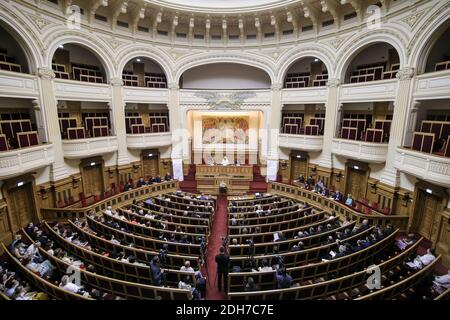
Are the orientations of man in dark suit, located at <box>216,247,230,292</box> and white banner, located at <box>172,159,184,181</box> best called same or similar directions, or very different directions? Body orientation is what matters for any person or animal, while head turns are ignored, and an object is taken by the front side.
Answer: very different directions

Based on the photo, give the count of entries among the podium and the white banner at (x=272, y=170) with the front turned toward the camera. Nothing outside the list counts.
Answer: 2

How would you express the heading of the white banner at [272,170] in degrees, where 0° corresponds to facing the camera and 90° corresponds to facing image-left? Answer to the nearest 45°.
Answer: approximately 0°

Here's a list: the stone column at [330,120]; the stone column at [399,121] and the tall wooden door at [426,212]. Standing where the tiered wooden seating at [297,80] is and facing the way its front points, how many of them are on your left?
3

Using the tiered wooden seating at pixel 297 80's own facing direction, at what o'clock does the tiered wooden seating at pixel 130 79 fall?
the tiered wooden seating at pixel 130 79 is roughly at 1 o'clock from the tiered wooden seating at pixel 297 80.

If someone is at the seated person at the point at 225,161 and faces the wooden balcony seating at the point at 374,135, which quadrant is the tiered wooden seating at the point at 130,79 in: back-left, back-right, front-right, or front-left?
back-right

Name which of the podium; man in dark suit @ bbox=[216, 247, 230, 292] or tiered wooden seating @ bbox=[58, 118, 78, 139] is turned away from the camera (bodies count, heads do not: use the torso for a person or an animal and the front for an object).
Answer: the man in dark suit

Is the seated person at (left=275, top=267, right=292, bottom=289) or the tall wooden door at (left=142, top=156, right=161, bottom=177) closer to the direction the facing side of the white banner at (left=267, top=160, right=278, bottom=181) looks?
the seated person

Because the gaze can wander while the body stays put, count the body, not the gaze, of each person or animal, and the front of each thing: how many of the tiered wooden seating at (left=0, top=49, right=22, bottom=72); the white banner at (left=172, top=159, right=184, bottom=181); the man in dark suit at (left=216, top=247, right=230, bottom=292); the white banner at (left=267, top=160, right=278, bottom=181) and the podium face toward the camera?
3

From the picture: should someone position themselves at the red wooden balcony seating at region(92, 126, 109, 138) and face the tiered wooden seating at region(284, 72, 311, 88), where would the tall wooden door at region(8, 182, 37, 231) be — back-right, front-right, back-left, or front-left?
back-right

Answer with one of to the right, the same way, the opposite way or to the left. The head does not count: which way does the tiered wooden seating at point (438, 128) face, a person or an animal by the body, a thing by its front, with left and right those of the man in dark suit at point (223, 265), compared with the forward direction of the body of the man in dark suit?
to the left
